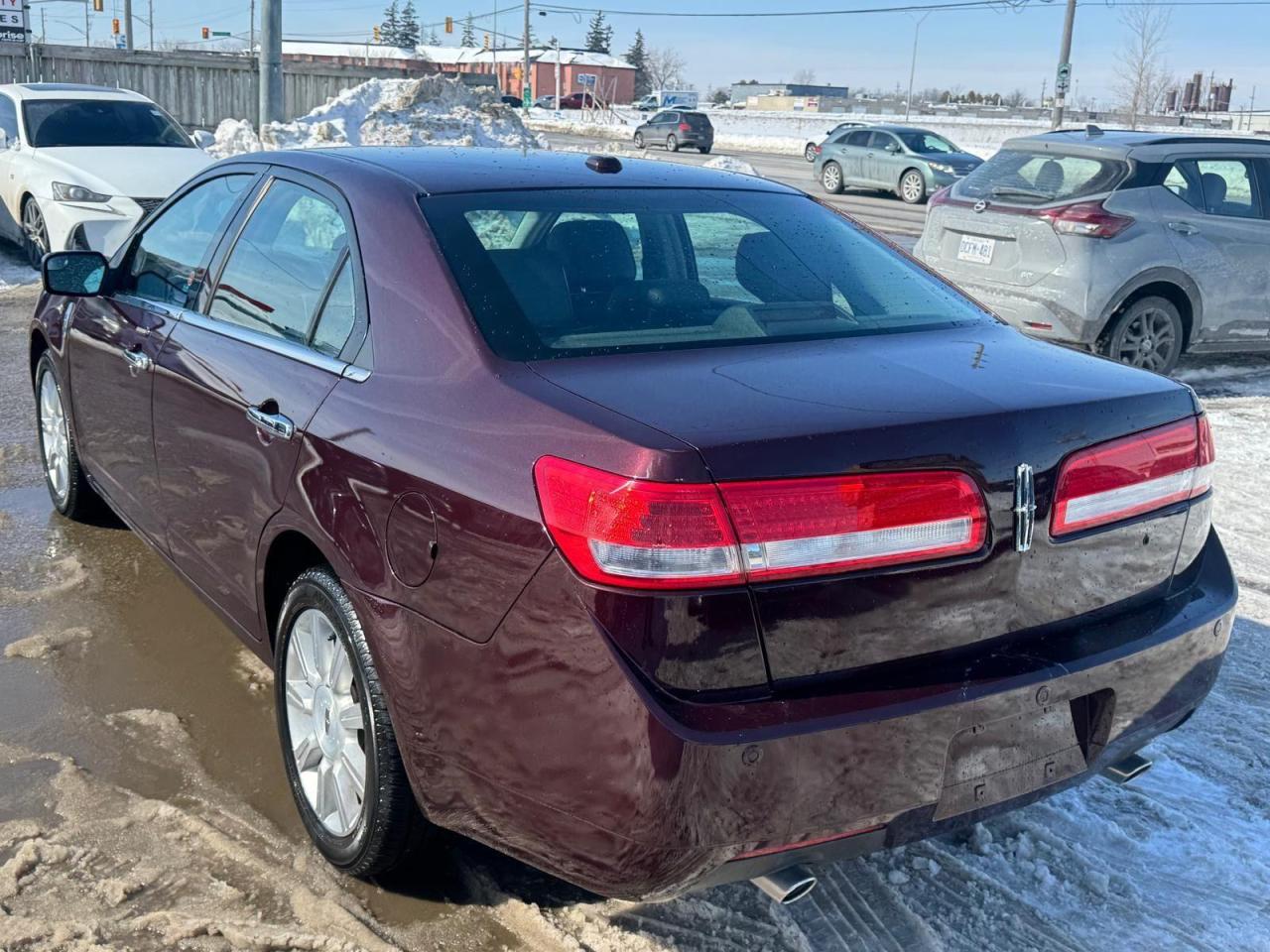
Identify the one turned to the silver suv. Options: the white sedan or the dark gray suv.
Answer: the white sedan

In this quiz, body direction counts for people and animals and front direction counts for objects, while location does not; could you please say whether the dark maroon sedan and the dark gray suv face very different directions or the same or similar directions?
same or similar directions

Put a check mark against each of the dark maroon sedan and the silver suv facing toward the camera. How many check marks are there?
0

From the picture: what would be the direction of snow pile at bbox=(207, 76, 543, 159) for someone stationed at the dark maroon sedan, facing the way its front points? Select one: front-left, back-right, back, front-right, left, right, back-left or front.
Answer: front-right

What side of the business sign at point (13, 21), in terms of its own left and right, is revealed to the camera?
front

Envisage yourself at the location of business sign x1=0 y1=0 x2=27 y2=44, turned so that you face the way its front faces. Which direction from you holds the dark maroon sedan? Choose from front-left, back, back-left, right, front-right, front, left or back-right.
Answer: front

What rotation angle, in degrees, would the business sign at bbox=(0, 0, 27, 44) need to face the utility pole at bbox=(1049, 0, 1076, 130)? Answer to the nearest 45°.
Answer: approximately 90° to its left

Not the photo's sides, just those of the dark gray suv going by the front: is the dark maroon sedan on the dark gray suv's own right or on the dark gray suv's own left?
on the dark gray suv's own left

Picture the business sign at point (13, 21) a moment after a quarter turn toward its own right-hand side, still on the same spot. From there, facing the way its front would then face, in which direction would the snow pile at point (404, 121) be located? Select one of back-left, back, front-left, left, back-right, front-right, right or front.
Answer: back-left

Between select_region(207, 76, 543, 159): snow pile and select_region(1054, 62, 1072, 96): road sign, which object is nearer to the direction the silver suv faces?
the road sign

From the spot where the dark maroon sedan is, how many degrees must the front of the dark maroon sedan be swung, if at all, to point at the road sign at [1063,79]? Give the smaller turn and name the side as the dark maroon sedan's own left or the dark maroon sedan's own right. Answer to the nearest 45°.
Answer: approximately 45° to the dark maroon sedan's own right

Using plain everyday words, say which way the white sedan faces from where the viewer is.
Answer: facing the viewer and to the right of the viewer

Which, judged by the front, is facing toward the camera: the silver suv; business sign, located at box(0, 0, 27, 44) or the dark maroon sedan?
the business sign

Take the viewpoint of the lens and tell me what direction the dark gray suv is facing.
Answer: facing away from the viewer and to the left of the viewer

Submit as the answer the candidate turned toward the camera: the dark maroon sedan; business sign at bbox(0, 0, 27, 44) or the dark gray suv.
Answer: the business sign

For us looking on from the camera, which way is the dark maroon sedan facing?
facing away from the viewer and to the left of the viewer

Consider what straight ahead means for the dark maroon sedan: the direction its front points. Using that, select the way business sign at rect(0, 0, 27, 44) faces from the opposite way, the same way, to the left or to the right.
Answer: the opposite way

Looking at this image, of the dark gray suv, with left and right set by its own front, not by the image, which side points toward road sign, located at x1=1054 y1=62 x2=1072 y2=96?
back
